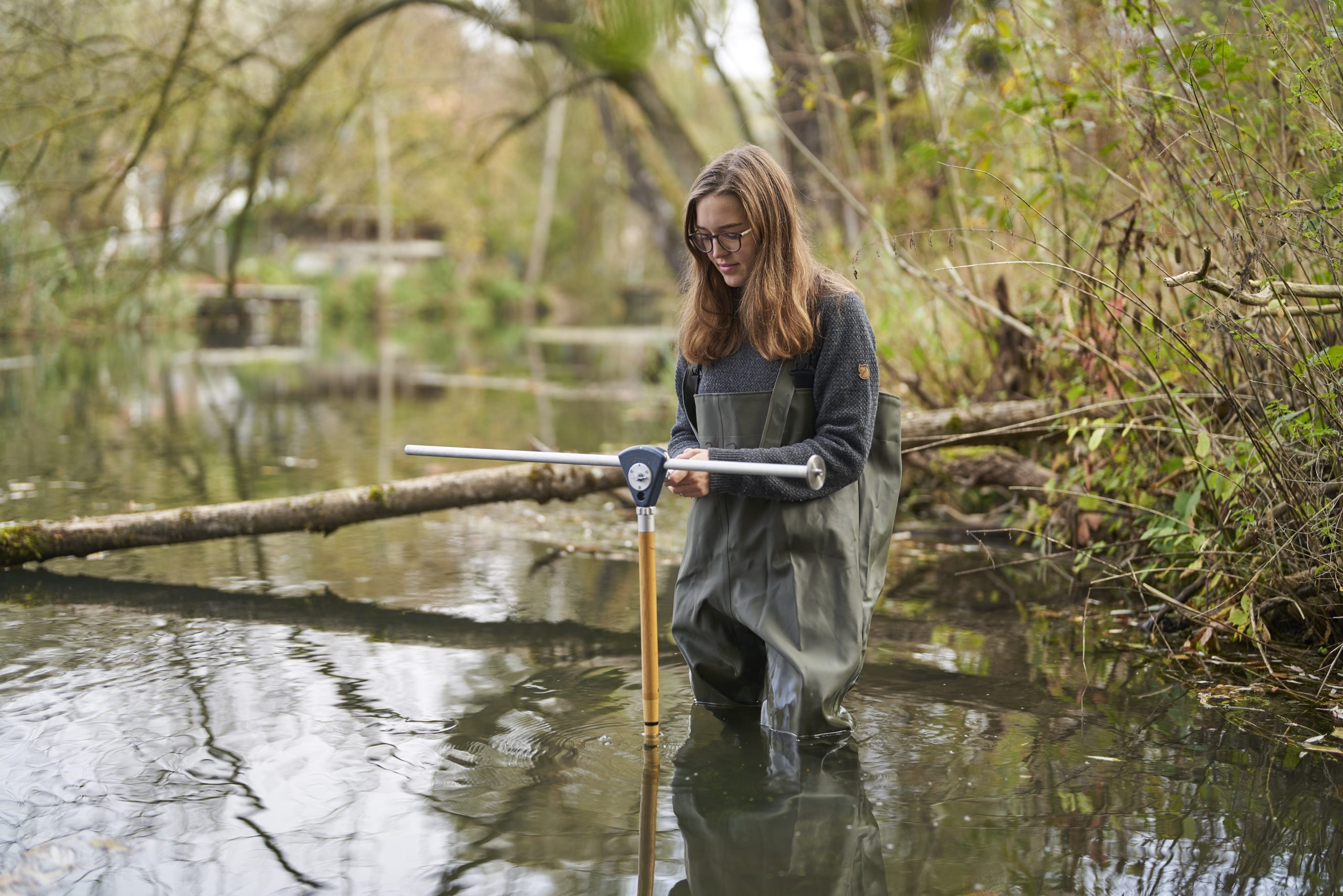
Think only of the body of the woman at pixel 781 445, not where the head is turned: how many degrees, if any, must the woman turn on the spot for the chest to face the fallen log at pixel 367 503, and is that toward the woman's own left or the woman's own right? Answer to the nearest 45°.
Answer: approximately 90° to the woman's own right

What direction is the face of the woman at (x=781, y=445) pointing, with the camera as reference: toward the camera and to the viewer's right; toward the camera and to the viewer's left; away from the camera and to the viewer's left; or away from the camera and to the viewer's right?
toward the camera and to the viewer's left

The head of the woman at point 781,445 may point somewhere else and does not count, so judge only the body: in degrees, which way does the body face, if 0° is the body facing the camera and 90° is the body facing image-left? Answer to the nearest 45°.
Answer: approximately 45°
